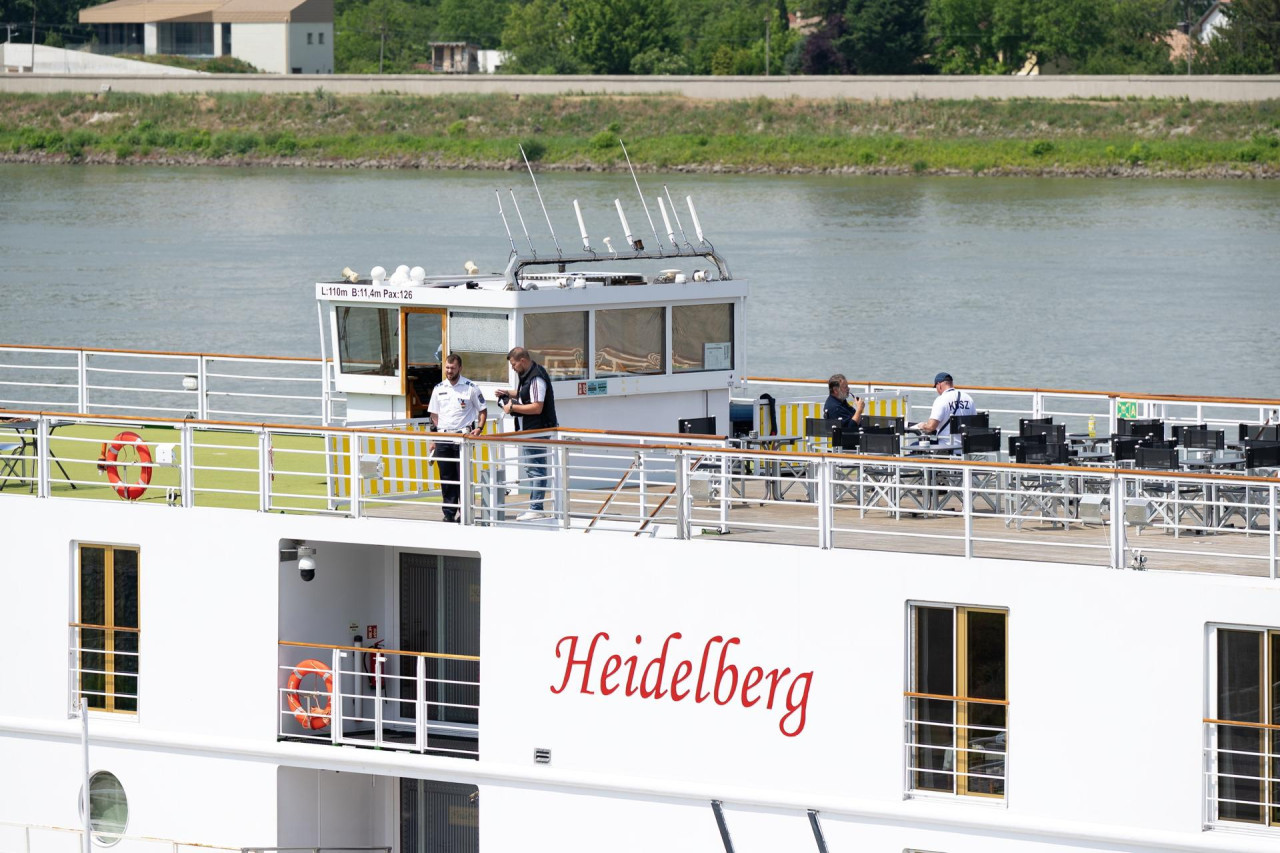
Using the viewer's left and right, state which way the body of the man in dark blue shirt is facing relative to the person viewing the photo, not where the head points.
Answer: facing to the right of the viewer

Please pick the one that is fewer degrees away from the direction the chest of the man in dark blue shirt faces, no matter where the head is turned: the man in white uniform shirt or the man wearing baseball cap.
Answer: the man wearing baseball cap

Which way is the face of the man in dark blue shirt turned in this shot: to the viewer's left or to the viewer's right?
to the viewer's right

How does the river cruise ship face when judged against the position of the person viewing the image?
facing away from the viewer and to the left of the viewer

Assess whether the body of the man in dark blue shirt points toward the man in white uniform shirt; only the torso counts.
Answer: no

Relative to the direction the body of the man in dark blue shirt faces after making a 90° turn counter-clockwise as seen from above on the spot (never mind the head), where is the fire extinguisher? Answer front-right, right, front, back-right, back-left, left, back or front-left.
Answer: back-left
